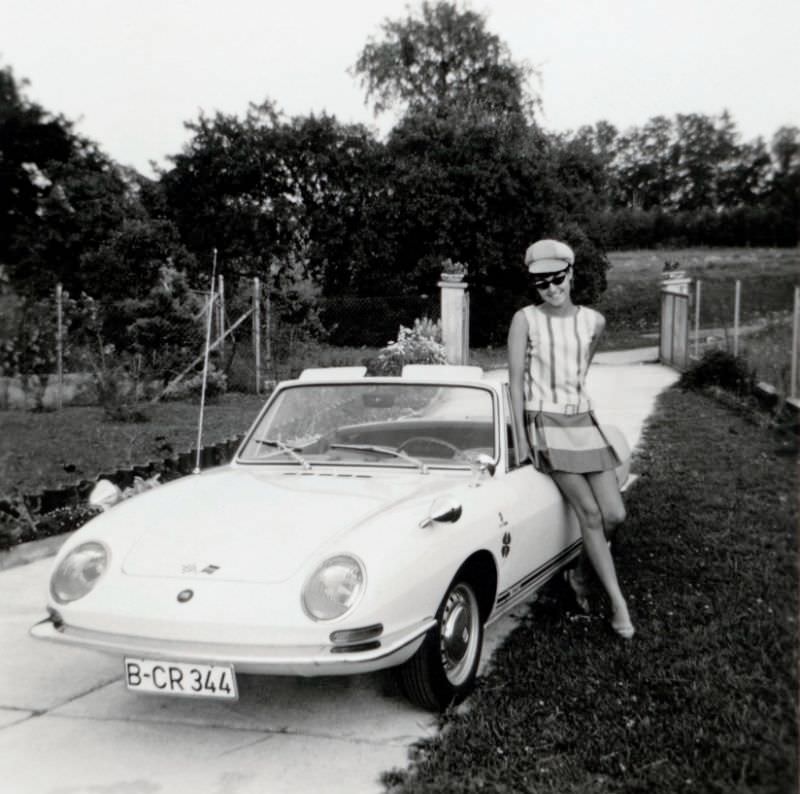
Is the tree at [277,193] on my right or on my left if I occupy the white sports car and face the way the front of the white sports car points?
on my right

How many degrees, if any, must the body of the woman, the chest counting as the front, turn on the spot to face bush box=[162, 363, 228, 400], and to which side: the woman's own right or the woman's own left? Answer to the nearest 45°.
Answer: approximately 135° to the woman's own right

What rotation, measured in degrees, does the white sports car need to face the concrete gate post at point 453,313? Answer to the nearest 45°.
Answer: approximately 135° to its right

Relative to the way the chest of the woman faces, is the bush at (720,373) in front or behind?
behind

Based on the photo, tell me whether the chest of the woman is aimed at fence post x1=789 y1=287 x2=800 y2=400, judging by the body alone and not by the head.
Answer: no

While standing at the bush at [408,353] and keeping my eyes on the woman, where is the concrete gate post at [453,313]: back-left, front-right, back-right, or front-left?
back-left

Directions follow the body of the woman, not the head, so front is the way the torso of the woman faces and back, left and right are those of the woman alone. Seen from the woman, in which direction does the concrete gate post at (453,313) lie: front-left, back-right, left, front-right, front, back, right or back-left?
back

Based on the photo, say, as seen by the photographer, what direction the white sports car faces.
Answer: facing the viewer and to the left of the viewer

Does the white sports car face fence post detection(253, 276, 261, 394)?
no

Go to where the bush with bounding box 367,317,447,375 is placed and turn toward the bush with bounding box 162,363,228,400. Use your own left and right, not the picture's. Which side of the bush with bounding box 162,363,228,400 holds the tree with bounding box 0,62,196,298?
right

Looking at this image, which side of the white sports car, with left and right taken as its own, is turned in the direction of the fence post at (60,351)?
right

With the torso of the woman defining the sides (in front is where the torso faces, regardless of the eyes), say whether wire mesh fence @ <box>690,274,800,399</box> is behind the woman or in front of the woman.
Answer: behind

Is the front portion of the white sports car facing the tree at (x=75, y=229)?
no

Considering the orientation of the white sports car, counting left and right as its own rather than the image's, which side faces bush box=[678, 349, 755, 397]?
back

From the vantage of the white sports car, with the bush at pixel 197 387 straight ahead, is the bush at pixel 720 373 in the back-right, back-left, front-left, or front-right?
front-right

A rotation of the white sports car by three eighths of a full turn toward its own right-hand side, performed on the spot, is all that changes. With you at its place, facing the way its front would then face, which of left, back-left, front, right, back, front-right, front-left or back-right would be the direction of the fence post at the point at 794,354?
front-right

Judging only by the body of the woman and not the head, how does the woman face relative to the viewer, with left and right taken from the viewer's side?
facing the viewer
